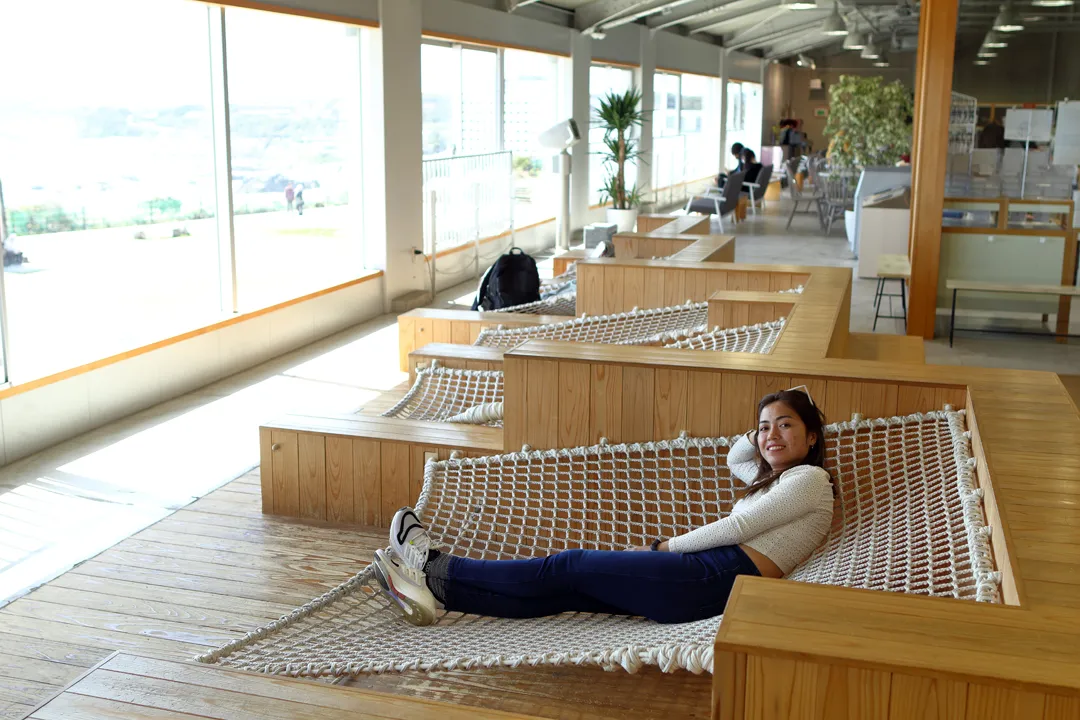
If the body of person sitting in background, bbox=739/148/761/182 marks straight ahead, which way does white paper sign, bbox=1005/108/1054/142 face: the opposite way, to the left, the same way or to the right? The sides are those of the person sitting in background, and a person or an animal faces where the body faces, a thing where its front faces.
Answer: to the left

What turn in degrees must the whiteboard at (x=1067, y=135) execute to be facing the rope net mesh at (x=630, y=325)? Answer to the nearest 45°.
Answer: approximately 45° to its right

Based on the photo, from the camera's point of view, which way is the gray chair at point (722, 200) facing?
to the viewer's left

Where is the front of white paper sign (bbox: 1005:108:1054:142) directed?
toward the camera

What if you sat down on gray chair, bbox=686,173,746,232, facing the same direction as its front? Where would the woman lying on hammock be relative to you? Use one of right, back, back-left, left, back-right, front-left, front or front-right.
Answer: left

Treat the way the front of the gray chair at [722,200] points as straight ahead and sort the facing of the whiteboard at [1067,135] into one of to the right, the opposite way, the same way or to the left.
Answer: to the left

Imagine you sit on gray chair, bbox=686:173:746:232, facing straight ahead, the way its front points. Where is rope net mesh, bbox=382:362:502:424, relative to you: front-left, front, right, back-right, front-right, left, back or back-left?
left

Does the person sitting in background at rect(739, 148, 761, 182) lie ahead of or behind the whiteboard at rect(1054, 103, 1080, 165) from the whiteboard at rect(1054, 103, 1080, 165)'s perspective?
behind

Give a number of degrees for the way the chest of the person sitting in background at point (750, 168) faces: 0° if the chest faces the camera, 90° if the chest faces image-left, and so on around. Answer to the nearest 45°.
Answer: approximately 90°

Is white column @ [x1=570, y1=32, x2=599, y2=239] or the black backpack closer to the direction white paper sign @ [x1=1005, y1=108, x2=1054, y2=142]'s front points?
the black backpack

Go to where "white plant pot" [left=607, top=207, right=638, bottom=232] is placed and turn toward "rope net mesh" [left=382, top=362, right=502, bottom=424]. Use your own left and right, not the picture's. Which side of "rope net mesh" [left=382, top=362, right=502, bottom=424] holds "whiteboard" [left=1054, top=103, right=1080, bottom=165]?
left

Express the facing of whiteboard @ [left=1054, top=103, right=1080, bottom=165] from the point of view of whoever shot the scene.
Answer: facing the viewer

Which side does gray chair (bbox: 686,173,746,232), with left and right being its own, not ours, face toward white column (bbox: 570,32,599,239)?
front
